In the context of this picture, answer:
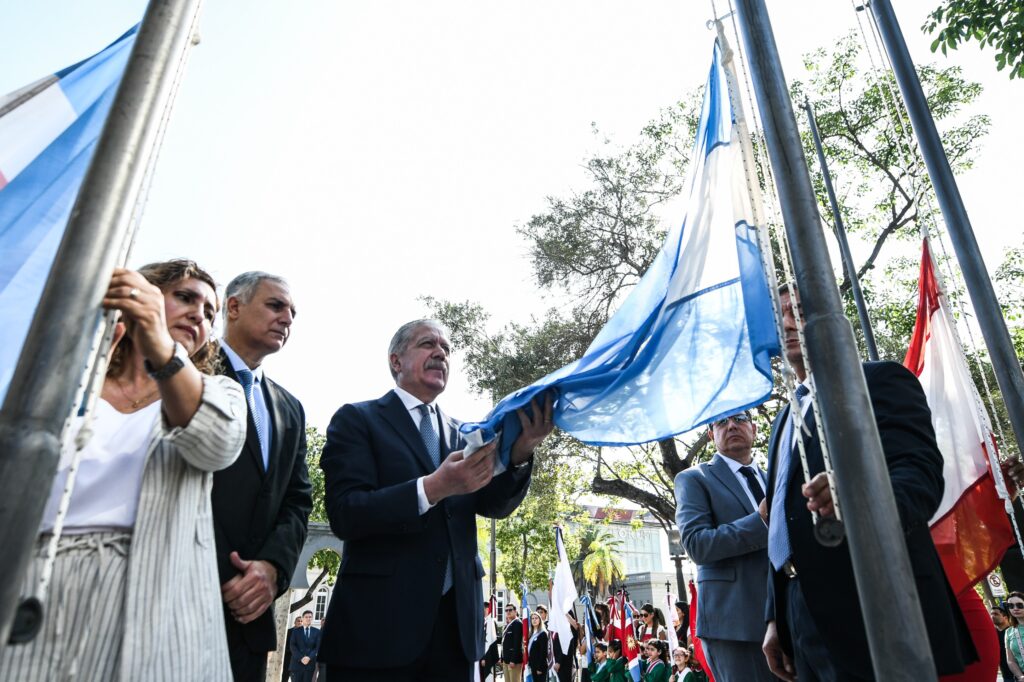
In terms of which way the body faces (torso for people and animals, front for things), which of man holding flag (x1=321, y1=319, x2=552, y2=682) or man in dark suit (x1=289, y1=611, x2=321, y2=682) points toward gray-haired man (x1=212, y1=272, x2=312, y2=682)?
the man in dark suit

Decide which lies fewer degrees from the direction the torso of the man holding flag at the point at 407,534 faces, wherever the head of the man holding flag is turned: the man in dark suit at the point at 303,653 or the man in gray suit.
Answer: the man in gray suit

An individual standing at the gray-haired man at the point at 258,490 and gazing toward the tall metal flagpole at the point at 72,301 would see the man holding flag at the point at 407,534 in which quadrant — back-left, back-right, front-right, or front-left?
back-left

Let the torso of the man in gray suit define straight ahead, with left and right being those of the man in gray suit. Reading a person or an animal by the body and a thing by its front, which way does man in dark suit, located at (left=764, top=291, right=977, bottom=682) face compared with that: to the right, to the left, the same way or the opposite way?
to the right

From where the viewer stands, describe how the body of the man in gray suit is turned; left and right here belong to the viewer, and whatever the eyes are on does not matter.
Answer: facing the viewer and to the right of the viewer

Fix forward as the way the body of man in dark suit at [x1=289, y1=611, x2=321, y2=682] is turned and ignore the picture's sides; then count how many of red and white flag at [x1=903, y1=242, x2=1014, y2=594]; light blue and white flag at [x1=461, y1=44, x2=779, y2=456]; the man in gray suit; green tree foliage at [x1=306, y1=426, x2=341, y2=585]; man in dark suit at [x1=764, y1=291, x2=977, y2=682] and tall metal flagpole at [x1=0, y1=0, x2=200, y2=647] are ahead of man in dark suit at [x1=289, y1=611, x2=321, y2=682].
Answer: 5

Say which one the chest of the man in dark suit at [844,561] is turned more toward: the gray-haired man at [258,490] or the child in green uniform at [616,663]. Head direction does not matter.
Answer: the gray-haired man

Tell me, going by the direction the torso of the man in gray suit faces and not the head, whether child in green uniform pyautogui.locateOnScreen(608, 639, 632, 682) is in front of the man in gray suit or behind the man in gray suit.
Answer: behind

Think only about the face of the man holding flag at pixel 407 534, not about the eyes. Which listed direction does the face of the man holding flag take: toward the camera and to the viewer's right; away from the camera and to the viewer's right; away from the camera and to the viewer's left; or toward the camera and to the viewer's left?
toward the camera and to the viewer's right
